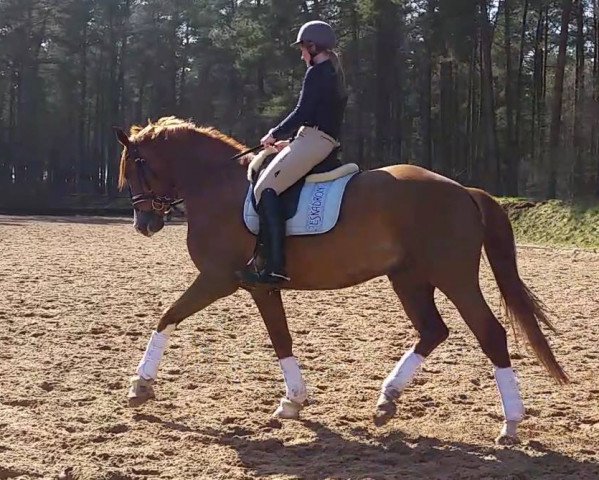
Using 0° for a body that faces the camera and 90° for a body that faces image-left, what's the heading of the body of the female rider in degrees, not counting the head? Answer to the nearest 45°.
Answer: approximately 90°

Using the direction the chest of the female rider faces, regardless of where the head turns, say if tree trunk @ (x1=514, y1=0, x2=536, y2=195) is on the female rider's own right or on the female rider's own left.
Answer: on the female rider's own right

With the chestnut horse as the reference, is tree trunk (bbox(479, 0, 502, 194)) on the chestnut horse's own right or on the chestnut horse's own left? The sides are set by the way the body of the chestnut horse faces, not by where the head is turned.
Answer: on the chestnut horse's own right

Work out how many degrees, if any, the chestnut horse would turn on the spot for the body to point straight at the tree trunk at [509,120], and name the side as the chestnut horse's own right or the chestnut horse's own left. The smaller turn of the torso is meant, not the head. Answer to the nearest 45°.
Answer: approximately 90° to the chestnut horse's own right

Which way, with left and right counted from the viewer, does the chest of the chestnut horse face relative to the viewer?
facing to the left of the viewer

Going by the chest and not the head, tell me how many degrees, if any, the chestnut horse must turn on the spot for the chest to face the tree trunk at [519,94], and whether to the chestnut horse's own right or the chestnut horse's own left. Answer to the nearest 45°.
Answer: approximately 90° to the chestnut horse's own right
